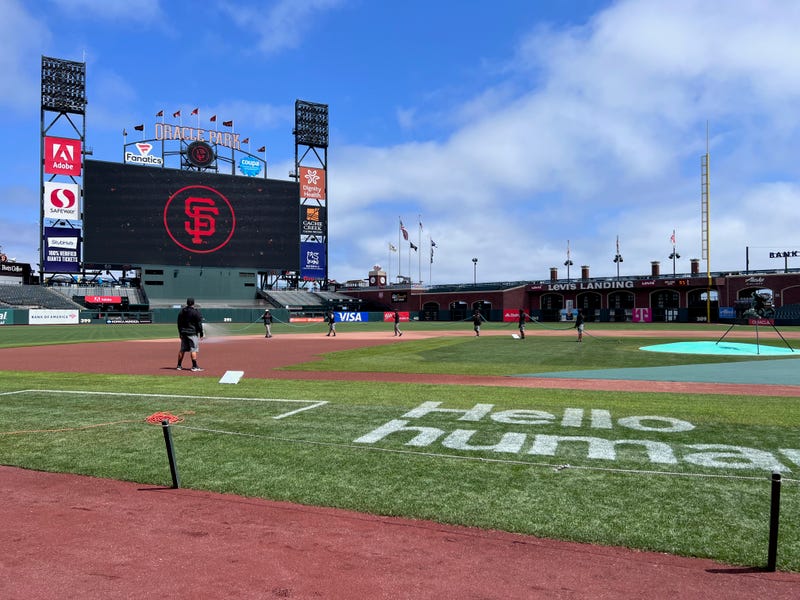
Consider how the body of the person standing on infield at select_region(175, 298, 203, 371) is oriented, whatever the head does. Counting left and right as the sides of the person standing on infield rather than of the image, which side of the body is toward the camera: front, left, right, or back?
back

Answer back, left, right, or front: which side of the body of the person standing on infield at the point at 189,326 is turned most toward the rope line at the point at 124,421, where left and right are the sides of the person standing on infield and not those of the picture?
back
